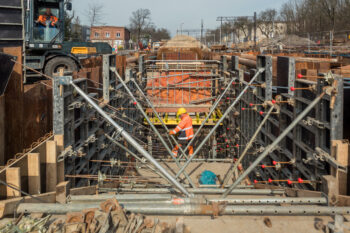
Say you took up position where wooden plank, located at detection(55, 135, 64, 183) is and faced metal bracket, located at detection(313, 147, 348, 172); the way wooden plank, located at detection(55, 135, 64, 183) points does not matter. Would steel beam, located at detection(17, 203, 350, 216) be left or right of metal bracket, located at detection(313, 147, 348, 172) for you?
right

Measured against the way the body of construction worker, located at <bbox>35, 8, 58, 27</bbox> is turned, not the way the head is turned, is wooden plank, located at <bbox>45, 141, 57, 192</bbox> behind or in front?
in front

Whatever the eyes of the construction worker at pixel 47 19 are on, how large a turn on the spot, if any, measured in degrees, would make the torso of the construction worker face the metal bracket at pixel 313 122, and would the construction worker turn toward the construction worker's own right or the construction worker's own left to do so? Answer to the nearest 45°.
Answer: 0° — they already face it

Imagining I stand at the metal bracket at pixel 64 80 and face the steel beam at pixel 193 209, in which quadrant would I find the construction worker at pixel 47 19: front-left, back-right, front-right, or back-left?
back-left

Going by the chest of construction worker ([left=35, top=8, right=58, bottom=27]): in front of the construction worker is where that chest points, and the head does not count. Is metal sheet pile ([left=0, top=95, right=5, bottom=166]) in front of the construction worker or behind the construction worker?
in front

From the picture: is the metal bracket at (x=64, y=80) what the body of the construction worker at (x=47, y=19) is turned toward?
yes

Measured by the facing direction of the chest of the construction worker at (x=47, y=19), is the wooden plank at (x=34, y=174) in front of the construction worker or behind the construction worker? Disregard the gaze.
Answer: in front

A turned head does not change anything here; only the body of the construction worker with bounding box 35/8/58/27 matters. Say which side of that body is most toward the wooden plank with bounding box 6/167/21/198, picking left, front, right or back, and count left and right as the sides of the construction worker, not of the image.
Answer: front

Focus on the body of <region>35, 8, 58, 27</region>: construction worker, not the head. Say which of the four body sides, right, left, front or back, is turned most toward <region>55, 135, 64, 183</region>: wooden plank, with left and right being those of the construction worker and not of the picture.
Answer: front
